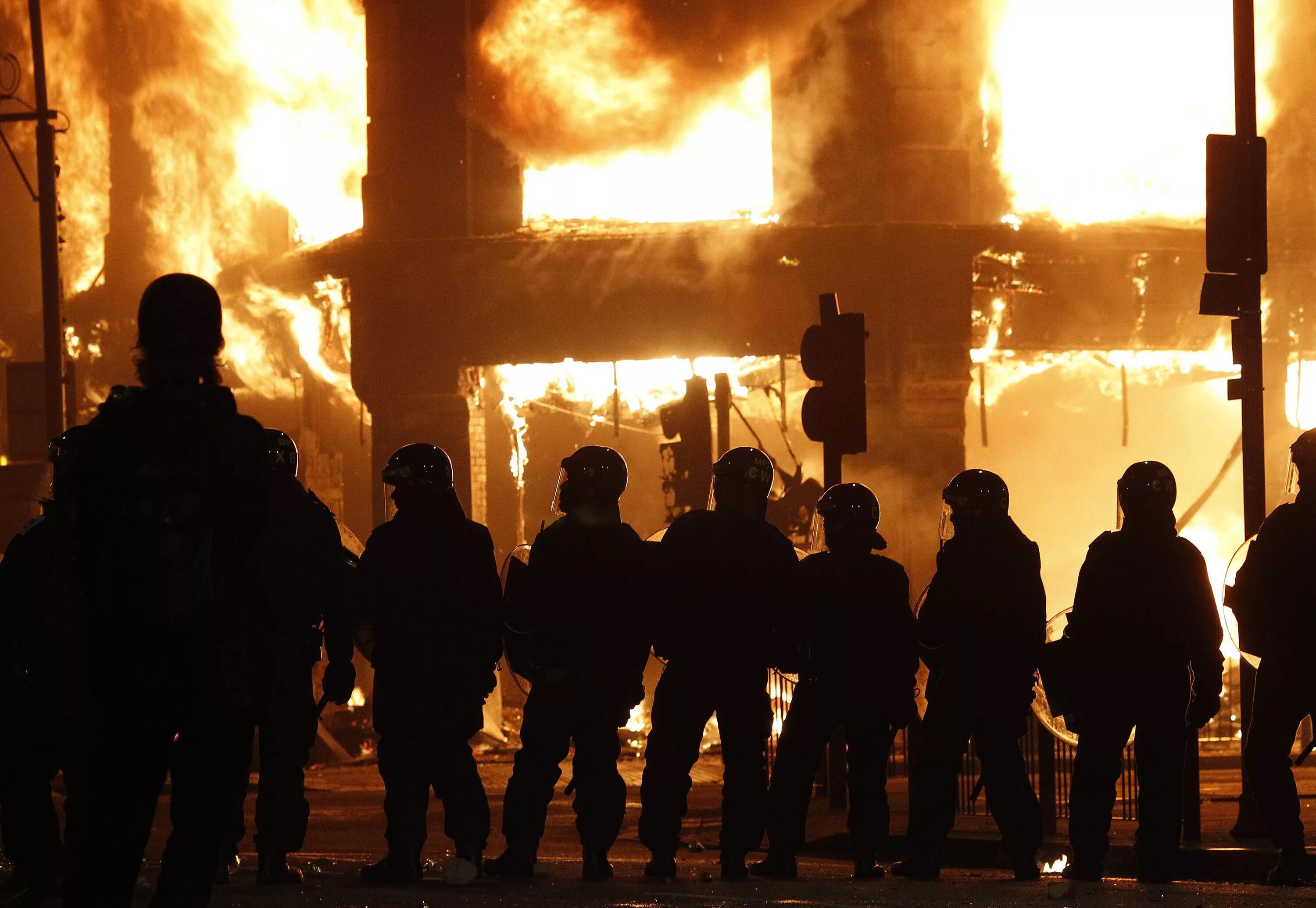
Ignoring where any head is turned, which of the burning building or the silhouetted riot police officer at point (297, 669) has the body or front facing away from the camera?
the silhouetted riot police officer

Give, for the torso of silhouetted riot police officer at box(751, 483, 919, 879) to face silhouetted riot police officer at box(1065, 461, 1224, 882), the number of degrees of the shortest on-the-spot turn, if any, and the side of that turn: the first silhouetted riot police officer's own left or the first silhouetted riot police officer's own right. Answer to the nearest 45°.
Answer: approximately 135° to the first silhouetted riot police officer's own right

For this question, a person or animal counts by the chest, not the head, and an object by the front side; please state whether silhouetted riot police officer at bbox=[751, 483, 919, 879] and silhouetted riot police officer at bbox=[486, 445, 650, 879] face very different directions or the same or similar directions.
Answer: same or similar directions

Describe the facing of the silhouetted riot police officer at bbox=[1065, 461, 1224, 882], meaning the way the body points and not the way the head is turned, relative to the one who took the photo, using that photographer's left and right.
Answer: facing away from the viewer

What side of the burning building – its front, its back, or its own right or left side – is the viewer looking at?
front

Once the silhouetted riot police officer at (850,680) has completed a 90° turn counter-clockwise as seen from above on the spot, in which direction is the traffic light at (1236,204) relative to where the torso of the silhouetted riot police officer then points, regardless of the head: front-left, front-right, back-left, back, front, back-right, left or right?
back

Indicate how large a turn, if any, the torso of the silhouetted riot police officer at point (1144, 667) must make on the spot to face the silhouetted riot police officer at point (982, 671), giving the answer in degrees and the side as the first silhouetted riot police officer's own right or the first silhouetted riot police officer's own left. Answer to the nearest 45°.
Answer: approximately 90° to the first silhouetted riot police officer's own left

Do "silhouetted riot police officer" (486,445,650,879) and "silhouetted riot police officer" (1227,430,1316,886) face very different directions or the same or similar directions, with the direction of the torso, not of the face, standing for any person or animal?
same or similar directions

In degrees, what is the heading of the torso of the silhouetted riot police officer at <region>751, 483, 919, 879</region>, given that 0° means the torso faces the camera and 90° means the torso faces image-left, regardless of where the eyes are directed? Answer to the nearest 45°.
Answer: approximately 135°

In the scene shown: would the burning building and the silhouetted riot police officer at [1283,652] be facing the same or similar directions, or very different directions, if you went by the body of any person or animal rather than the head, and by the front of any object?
very different directions

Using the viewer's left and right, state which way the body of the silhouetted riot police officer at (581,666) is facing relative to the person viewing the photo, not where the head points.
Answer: facing away from the viewer and to the left of the viewer

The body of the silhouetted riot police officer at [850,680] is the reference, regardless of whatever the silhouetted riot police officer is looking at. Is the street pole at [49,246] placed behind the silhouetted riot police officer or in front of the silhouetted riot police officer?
in front

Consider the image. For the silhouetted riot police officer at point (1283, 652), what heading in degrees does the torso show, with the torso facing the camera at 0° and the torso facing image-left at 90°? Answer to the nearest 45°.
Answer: approximately 135°

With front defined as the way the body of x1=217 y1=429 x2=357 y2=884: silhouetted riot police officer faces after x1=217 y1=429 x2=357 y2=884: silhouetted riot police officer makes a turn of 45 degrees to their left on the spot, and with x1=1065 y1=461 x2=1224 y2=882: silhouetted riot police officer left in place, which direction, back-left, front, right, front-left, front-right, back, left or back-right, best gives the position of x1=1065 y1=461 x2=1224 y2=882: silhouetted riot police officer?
back-right

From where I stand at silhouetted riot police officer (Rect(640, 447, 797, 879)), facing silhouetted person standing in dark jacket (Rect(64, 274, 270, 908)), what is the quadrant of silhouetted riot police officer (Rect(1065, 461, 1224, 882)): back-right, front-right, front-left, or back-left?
back-left

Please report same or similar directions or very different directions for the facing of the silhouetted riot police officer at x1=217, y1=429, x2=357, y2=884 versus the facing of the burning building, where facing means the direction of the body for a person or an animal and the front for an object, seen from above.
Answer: very different directions

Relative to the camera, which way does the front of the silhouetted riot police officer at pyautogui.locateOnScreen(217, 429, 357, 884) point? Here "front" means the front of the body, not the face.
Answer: away from the camera

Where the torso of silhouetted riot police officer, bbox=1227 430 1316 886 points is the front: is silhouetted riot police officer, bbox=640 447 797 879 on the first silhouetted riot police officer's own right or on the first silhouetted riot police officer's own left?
on the first silhouetted riot police officer's own left
